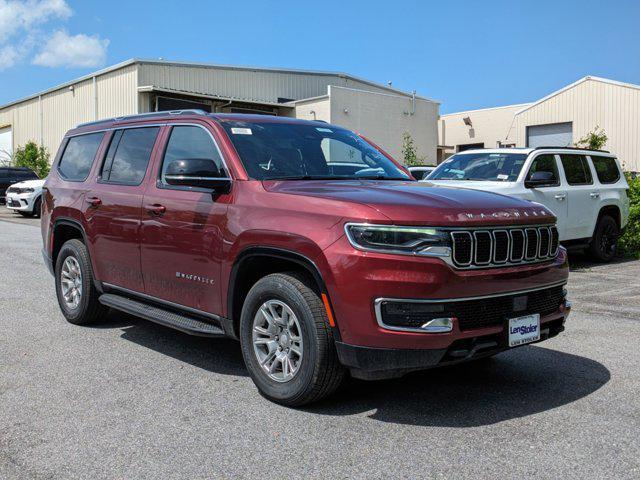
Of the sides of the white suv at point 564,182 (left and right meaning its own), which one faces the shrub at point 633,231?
back

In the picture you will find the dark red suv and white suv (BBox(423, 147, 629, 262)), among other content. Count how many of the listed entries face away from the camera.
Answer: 0

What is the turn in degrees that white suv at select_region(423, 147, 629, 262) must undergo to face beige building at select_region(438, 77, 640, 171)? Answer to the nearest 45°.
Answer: approximately 135° to its right

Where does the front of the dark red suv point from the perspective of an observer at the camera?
facing the viewer and to the right of the viewer

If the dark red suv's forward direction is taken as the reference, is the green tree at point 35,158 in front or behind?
behind

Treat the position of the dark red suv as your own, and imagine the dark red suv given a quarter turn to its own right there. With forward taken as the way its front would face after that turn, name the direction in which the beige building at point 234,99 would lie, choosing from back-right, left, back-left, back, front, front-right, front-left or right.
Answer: back-right

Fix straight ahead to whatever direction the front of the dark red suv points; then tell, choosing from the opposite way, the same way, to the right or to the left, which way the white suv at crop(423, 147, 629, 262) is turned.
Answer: to the right

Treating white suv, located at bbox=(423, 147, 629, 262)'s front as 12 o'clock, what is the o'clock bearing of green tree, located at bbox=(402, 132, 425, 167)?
The green tree is roughly at 4 o'clock from the white suv.

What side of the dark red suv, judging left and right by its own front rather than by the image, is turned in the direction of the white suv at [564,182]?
left

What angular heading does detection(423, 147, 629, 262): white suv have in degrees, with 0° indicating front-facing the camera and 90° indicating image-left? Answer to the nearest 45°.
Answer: approximately 45°

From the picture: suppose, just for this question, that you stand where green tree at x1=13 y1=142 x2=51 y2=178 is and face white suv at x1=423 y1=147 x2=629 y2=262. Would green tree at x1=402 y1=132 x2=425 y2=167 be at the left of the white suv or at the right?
left
